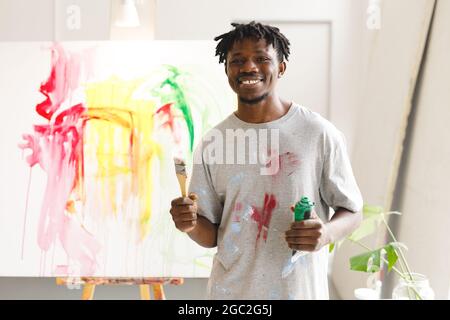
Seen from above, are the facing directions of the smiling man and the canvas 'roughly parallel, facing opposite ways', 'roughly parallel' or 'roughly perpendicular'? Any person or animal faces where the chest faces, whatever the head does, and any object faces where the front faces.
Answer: roughly parallel

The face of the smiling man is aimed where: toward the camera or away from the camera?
toward the camera

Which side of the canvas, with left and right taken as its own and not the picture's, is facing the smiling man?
left

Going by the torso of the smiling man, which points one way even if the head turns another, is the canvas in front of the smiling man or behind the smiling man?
behind

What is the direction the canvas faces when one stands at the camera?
facing the viewer

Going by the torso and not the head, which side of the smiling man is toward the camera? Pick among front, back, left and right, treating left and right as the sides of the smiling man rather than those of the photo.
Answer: front

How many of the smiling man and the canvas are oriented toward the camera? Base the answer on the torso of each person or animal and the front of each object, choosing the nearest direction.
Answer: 2
